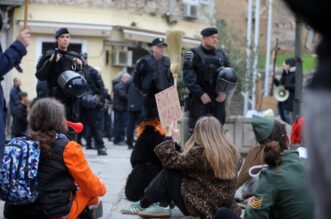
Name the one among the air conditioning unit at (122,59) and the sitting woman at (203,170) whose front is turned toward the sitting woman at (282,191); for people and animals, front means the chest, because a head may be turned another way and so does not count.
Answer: the air conditioning unit

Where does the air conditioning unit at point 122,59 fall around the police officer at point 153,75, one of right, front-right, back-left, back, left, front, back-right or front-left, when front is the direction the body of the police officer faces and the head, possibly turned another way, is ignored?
back-left

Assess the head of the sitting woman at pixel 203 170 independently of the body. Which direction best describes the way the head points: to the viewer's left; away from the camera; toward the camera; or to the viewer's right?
away from the camera

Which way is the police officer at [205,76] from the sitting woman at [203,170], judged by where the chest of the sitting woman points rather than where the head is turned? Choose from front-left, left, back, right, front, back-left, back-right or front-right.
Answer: front-right

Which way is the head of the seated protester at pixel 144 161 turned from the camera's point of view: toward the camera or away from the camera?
away from the camera

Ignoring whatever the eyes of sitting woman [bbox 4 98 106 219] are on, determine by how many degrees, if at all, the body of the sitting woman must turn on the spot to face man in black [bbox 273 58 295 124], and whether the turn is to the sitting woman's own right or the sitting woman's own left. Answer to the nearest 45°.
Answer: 0° — they already face them

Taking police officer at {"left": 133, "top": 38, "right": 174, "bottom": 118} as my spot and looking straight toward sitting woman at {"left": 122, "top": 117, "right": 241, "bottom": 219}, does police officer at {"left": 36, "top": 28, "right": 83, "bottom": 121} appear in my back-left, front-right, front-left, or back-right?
front-right

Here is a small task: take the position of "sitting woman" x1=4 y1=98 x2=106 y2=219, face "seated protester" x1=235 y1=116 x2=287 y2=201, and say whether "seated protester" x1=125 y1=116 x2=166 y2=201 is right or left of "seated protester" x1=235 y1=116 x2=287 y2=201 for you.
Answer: left

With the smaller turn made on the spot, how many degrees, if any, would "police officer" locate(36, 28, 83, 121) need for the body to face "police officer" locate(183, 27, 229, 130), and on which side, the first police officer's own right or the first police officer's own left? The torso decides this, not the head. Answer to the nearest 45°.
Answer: approximately 45° to the first police officer's own left

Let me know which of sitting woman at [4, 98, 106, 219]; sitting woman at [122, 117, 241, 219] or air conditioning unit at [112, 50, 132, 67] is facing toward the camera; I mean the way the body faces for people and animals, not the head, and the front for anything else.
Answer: the air conditioning unit

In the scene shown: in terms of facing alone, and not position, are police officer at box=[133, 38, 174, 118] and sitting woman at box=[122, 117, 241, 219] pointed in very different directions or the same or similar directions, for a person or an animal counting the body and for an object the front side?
very different directions

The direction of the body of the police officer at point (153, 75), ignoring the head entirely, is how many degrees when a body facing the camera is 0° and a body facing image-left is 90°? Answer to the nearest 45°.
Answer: approximately 315°

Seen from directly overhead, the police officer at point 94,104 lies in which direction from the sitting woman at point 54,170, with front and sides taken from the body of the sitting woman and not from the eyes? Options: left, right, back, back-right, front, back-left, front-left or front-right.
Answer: front-left
